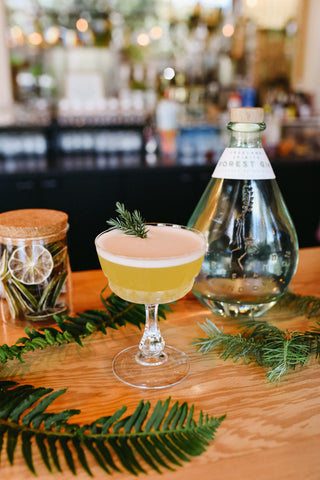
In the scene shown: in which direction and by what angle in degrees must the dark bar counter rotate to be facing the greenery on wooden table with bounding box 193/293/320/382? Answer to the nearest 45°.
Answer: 0° — it already faces it

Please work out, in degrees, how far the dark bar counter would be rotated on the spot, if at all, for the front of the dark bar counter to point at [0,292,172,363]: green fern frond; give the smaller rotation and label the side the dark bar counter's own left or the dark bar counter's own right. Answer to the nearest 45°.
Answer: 0° — it already faces it

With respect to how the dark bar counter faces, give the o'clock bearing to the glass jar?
The glass jar is roughly at 12 o'clock from the dark bar counter.

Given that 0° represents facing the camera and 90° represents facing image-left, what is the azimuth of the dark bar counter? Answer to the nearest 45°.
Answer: approximately 0°

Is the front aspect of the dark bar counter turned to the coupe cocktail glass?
yes
